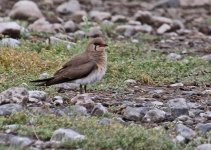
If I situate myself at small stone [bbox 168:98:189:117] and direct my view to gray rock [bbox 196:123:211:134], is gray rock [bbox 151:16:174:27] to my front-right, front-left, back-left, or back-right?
back-left

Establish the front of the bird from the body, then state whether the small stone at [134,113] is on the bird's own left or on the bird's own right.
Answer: on the bird's own right

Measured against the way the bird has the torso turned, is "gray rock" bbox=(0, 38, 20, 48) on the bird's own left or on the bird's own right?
on the bird's own left

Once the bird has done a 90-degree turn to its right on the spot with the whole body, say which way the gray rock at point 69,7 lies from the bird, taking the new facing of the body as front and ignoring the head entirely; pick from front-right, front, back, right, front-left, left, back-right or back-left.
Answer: back

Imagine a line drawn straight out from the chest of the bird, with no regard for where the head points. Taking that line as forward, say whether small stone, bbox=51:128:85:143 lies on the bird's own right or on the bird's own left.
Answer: on the bird's own right

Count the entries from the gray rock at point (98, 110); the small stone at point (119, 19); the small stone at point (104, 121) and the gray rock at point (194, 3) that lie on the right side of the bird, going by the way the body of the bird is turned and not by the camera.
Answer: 2

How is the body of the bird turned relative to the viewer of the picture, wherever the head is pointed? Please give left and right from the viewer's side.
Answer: facing to the right of the viewer

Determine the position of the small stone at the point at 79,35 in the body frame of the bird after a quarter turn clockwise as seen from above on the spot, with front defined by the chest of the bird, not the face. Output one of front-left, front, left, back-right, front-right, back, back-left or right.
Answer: back

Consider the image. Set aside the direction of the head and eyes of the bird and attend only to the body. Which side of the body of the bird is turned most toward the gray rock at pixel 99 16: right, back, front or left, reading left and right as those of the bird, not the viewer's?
left

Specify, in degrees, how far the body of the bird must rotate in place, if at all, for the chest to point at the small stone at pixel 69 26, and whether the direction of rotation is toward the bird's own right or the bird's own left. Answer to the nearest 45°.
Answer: approximately 90° to the bird's own left

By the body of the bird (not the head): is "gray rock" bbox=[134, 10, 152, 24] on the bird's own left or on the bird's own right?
on the bird's own left

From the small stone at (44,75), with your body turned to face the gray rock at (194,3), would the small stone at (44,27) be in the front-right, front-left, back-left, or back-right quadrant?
front-left

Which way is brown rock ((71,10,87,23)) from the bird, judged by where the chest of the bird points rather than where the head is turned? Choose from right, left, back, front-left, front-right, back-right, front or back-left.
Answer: left
